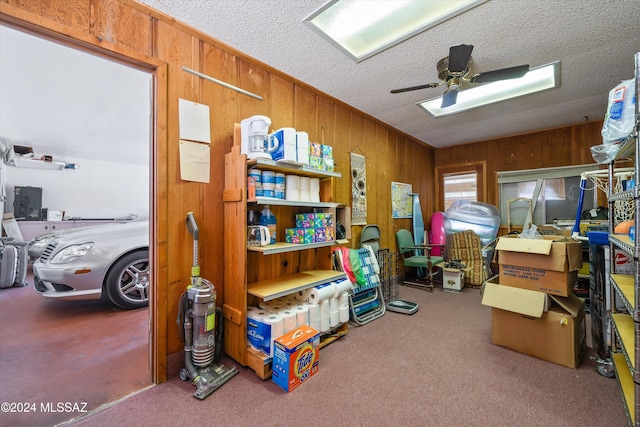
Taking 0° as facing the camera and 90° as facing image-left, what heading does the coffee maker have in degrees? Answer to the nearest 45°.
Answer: approximately 315°

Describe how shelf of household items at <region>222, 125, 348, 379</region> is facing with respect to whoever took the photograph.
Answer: facing the viewer and to the right of the viewer

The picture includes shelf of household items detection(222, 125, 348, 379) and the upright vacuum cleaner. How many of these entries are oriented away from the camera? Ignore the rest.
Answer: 0
